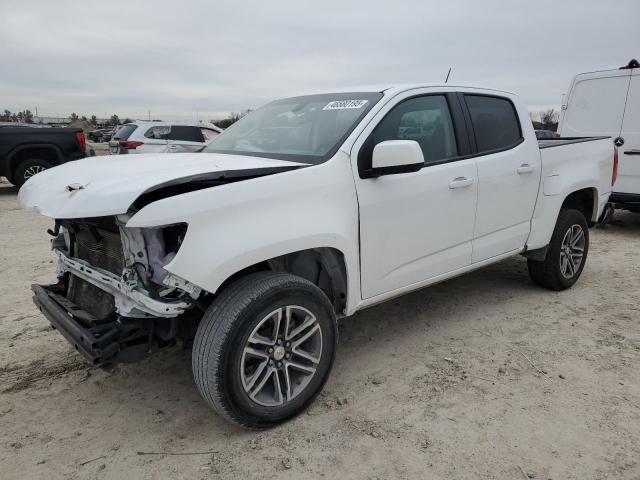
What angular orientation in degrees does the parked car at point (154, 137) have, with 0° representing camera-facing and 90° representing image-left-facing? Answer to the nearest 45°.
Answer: approximately 225°

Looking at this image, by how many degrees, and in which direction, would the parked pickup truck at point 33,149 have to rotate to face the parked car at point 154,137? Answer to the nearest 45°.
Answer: approximately 180°

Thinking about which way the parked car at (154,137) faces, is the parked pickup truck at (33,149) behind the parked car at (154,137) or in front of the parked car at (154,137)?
behind

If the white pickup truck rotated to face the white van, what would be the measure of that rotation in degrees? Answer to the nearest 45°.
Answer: approximately 180°

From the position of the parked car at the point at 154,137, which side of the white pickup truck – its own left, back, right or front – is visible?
right

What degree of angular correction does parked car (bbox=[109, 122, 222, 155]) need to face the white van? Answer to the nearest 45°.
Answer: approximately 90° to its right

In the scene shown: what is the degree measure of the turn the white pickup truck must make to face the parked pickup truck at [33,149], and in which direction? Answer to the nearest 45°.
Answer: approximately 90° to its right

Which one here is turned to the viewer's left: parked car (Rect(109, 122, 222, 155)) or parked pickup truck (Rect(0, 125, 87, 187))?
parked pickup truck (Rect(0, 125, 87, 187))

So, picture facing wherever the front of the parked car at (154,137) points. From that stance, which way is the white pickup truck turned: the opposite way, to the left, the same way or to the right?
the opposite way

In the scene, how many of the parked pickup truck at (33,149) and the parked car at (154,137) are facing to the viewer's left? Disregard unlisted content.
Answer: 1

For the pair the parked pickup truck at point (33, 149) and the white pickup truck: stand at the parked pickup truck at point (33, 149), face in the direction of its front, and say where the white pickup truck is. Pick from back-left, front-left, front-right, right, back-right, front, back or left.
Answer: left

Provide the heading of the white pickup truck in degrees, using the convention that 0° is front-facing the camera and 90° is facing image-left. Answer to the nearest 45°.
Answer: approximately 45°

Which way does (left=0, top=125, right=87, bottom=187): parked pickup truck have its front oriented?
to the viewer's left

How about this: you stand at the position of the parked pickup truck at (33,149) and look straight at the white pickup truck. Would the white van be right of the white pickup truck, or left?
left
